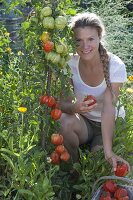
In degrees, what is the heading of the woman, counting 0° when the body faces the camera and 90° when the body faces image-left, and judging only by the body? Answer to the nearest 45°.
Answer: approximately 45°

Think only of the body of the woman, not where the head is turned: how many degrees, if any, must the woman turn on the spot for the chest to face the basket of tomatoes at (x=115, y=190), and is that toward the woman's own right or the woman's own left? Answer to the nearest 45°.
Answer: approximately 45° to the woman's own left
